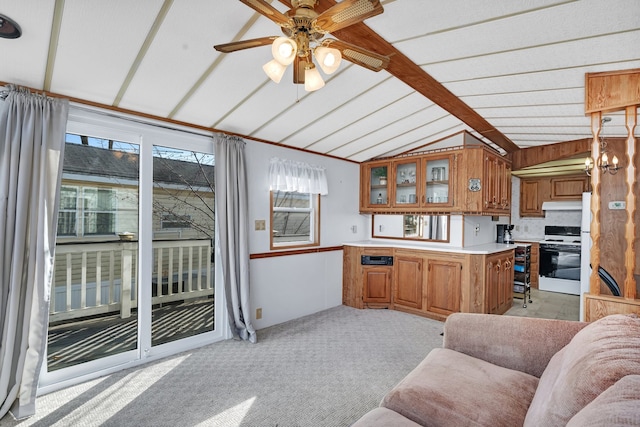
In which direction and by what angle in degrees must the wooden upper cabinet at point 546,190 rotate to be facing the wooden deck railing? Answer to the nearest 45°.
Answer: approximately 45° to its right

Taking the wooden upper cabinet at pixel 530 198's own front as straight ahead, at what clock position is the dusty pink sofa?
The dusty pink sofa is roughly at 12 o'clock from the wooden upper cabinet.

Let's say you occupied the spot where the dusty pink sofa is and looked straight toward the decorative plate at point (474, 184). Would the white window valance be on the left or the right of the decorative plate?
left

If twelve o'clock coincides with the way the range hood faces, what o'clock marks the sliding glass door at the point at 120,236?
The sliding glass door is roughly at 1 o'clock from the range hood.

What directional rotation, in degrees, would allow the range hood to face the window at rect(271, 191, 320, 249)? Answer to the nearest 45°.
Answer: approximately 45° to its right

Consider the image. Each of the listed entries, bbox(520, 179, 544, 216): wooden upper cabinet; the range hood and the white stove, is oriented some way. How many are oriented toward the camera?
3

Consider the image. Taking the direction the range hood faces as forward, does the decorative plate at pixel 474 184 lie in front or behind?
in front

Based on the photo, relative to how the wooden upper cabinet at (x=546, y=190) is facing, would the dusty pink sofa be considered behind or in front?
in front

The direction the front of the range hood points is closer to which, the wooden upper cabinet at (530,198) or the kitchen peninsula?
the kitchen peninsula

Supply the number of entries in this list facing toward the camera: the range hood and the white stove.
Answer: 2

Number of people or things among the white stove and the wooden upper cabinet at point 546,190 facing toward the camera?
2

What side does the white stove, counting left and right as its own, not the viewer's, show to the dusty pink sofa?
front

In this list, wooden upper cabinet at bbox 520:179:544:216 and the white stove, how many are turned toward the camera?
2
